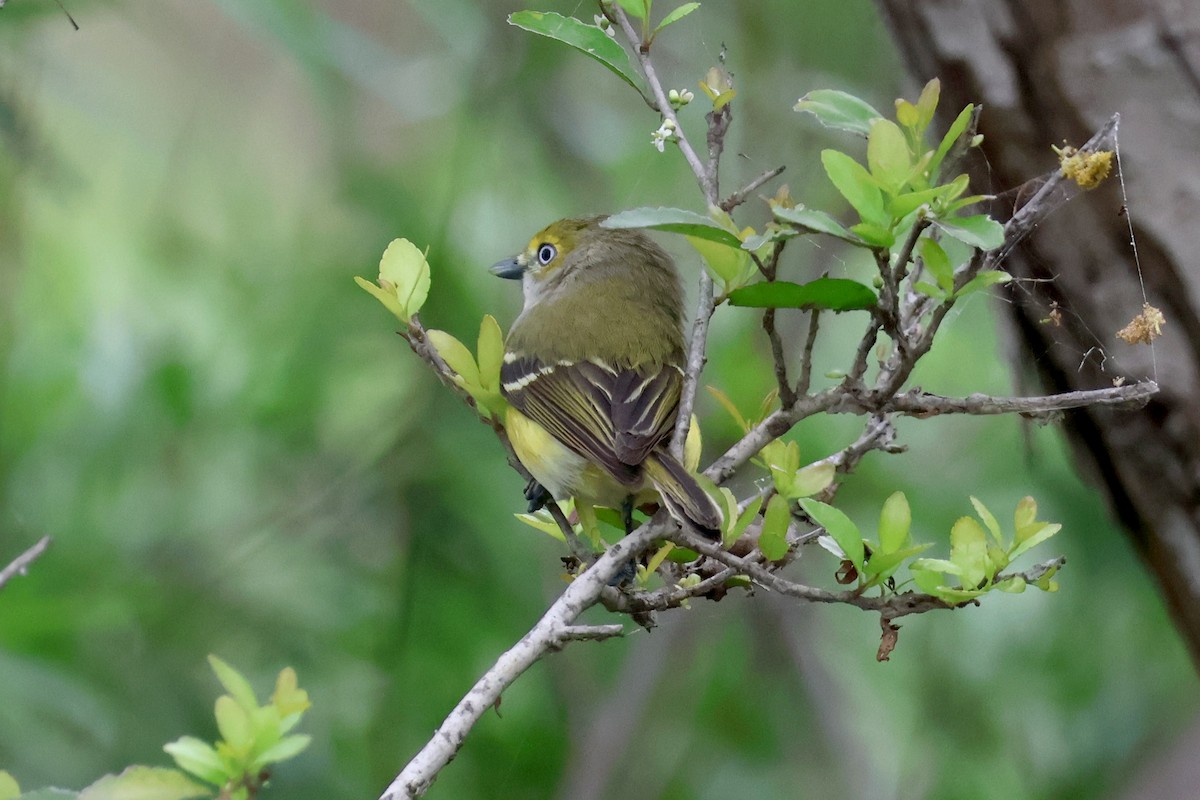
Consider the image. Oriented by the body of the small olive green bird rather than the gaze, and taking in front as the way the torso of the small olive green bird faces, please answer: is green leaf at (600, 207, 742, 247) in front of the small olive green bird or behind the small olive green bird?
behind

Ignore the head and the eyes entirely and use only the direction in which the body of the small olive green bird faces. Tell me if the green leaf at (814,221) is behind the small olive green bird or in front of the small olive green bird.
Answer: behind

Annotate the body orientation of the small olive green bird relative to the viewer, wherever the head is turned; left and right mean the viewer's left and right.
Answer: facing away from the viewer and to the left of the viewer
